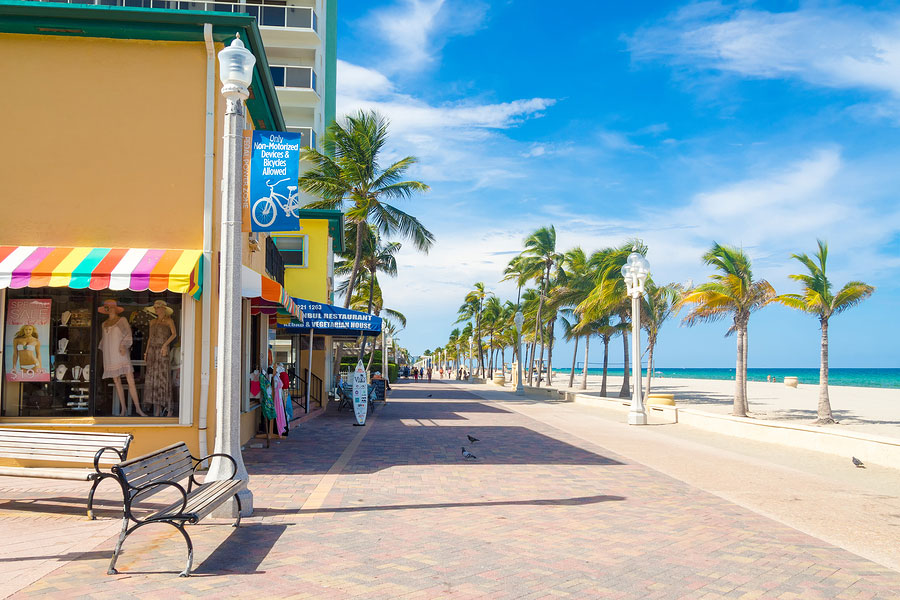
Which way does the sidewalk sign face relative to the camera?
toward the camera

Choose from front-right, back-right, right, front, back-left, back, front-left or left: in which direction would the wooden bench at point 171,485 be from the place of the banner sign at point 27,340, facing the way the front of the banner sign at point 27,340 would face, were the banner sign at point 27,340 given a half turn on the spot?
back

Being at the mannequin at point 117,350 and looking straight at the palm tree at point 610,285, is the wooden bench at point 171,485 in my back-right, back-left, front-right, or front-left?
back-right

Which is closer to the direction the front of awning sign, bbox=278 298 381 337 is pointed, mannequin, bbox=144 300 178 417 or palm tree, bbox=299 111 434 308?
the mannequin

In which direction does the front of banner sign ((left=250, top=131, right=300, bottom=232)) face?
toward the camera

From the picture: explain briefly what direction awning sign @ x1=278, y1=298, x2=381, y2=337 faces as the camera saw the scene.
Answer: facing the viewer

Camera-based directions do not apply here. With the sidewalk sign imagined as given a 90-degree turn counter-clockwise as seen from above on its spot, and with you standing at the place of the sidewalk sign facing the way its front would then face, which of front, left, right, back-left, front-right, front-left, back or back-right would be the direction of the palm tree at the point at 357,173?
left

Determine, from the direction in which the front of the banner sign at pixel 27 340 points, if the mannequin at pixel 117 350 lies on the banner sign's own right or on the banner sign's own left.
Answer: on the banner sign's own left

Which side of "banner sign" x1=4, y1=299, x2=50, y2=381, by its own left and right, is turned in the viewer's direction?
front

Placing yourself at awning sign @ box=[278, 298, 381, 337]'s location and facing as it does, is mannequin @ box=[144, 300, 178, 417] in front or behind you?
in front

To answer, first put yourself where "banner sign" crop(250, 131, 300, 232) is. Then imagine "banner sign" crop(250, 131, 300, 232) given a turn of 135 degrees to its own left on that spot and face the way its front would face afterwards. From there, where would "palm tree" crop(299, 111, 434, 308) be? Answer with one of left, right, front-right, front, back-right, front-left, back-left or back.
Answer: front-left

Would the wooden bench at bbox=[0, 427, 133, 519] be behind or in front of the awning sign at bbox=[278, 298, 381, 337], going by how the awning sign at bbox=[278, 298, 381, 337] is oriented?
in front

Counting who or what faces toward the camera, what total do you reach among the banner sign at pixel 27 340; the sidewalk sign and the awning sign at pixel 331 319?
3

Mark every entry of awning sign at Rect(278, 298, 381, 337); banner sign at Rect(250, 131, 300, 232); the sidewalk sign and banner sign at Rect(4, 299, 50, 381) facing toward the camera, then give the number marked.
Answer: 4

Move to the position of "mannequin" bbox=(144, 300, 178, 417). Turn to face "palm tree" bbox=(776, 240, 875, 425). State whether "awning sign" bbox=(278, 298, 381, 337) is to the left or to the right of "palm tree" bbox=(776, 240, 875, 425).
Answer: left
